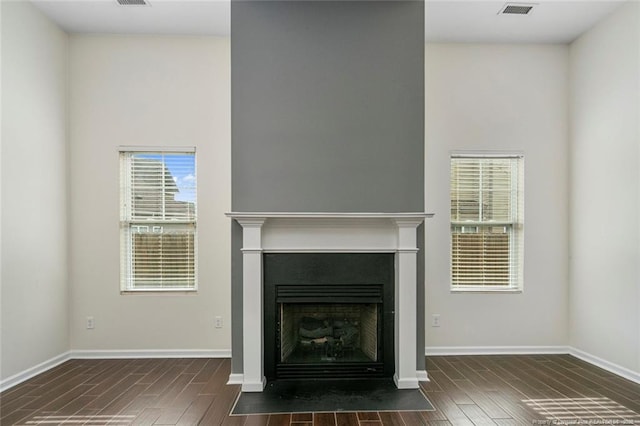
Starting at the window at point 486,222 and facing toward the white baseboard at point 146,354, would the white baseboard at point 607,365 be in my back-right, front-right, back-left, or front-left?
back-left

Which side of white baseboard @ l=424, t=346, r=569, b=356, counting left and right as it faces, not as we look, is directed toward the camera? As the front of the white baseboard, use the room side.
front

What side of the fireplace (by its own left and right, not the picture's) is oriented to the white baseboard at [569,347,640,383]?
left

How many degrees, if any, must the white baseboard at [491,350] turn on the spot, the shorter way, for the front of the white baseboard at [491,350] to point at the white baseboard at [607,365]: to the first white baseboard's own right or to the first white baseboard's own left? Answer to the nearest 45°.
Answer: approximately 90° to the first white baseboard's own left

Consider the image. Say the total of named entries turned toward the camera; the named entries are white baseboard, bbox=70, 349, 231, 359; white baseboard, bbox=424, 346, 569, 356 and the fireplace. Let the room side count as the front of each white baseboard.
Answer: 3

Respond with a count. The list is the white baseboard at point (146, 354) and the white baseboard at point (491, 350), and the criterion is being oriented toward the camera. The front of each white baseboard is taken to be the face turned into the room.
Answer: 2

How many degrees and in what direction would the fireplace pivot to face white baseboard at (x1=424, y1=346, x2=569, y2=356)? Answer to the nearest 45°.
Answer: approximately 135° to its left
